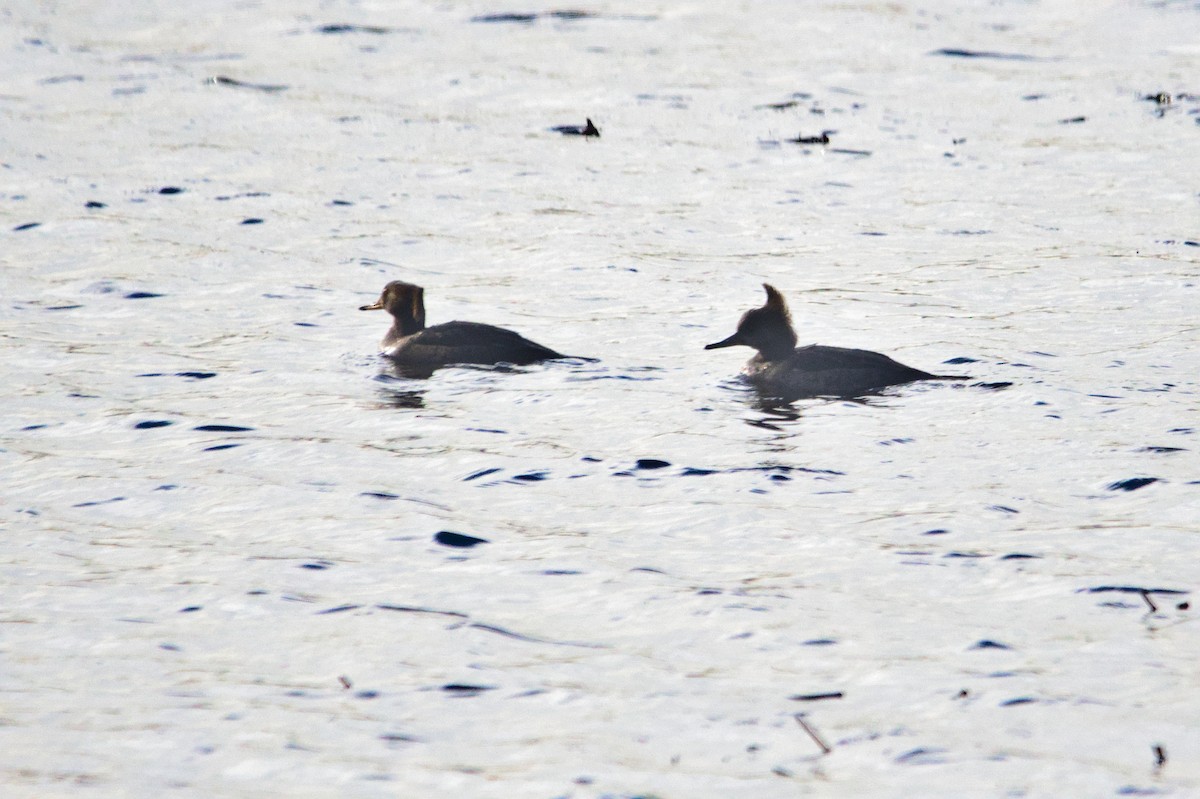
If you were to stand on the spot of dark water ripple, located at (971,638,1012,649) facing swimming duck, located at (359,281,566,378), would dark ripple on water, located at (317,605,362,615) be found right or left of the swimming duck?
left

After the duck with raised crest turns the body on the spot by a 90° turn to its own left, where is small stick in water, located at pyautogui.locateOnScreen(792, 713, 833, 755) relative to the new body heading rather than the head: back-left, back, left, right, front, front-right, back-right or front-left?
front

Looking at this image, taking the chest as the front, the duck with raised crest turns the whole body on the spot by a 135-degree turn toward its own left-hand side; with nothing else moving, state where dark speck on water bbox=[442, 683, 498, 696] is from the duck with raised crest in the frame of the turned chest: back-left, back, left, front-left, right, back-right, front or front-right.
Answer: front-right

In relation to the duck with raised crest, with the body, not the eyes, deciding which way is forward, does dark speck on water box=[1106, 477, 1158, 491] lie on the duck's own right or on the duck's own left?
on the duck's own left

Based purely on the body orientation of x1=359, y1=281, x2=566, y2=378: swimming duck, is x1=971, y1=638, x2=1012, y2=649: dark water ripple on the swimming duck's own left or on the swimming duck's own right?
on the swimming duck's own left

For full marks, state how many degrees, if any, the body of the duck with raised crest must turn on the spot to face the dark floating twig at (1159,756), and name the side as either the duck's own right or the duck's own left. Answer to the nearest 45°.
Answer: approximately 90° to the duck's own left

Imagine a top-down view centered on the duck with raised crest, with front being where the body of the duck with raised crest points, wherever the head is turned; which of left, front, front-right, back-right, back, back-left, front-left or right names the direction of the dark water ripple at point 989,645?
left

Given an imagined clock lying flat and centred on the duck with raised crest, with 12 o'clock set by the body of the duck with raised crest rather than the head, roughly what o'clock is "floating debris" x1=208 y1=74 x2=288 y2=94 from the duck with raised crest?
The floating debris is roughly at 2 o'clock from the duck with raised crest.

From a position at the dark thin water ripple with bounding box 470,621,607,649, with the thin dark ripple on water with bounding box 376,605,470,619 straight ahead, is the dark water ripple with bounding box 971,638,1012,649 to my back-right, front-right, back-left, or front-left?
back-right

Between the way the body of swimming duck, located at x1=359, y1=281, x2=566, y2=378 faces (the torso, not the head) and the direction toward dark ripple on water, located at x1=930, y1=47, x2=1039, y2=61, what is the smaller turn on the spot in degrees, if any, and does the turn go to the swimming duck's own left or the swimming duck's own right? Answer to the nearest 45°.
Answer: approximately 135° to the swimming duck's own right

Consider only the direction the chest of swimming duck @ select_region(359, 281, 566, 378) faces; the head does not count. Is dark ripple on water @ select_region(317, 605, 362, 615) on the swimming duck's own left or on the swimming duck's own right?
on the swimming duck's own left

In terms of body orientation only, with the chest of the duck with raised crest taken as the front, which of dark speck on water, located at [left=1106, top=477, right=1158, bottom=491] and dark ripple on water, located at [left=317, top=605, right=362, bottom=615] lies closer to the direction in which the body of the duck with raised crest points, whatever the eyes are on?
the dark ripple on water

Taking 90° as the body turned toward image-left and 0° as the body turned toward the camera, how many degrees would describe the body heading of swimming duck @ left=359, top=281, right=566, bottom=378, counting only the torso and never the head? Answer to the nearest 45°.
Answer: approximately 90°

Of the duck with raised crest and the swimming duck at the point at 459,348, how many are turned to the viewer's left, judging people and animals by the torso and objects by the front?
2

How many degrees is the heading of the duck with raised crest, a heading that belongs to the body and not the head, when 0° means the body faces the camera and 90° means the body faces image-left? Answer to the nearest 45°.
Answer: approximately 90°

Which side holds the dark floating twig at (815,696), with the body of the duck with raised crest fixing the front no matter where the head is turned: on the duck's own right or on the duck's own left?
on the duck's own left
